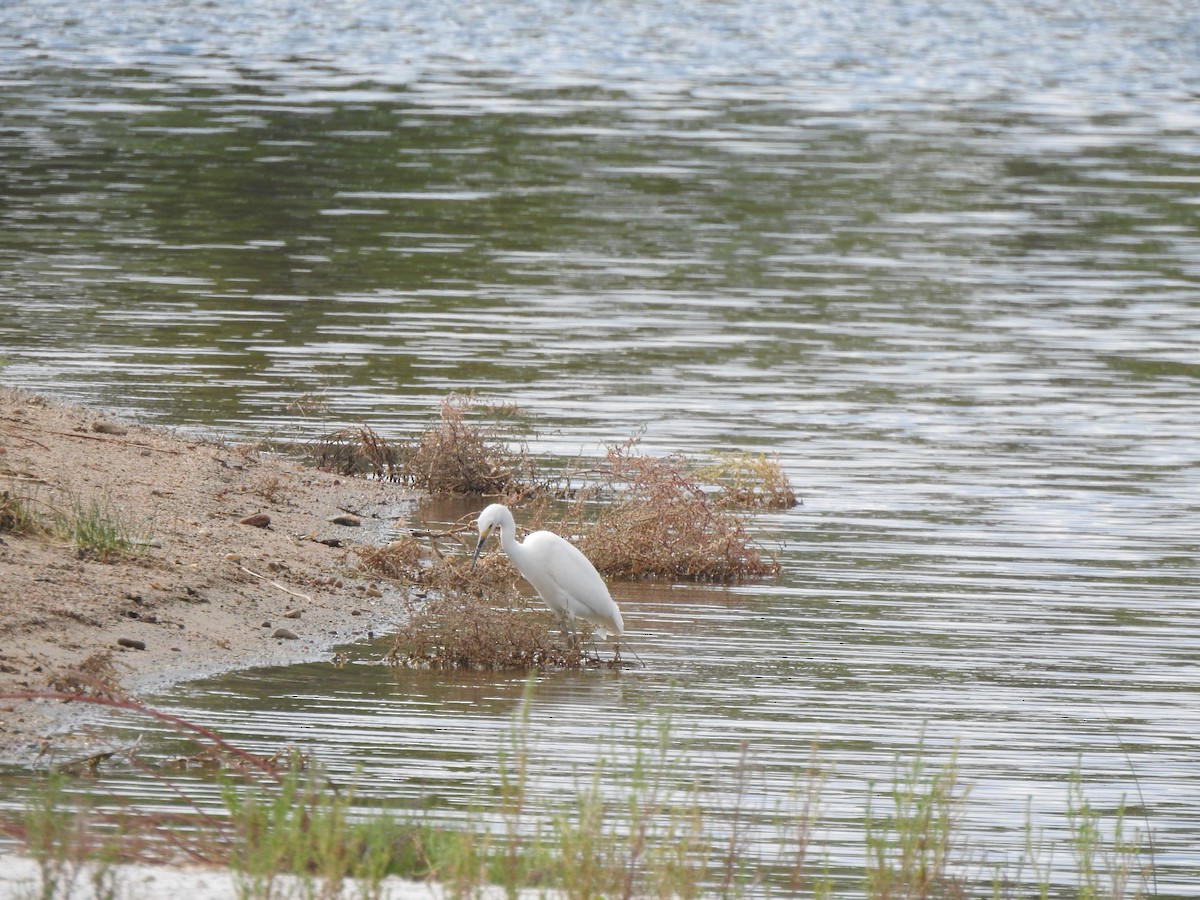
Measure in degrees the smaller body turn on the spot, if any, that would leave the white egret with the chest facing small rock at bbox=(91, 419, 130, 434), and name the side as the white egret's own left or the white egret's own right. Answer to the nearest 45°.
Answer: approximately 45° to the white egret's own right

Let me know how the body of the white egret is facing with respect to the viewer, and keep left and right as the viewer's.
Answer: facing to the left of the viewer
